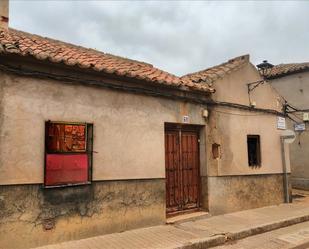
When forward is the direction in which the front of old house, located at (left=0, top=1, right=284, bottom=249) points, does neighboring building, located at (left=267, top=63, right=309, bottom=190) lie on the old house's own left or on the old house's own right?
on the old house's own left

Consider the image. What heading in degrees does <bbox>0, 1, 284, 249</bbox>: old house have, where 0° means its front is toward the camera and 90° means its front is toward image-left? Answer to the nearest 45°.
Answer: approximately 315°

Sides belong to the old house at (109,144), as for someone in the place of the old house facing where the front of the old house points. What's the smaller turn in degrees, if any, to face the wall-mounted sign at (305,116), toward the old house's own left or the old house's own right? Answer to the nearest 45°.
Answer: approximately 90° to the old house's own left

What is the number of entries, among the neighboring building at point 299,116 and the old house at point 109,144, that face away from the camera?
0

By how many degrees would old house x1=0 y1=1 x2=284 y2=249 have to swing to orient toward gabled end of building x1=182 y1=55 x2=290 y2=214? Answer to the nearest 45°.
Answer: approximately 90° to its left
